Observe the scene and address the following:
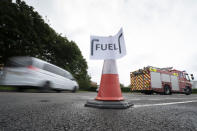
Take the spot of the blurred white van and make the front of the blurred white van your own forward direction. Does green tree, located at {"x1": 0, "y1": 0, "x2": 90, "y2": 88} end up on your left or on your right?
on your left

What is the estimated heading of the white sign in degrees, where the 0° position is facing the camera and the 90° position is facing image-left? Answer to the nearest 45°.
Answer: approximately 0°

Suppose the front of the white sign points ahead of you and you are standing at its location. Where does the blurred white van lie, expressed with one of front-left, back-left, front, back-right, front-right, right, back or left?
back-right

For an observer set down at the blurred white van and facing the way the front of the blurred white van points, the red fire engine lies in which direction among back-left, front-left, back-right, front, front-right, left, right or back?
front-right
